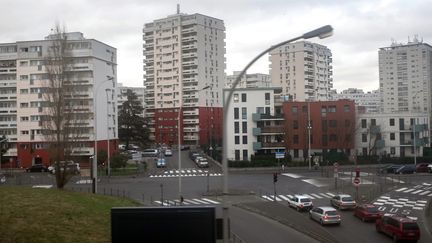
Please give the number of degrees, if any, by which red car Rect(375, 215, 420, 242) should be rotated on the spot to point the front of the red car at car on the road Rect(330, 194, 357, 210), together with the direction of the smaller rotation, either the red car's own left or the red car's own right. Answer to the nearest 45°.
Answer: approximately 45° to the red car's own right
